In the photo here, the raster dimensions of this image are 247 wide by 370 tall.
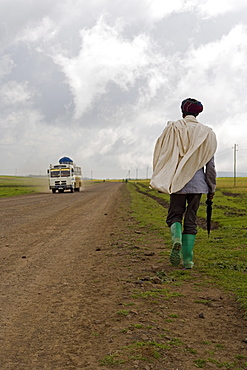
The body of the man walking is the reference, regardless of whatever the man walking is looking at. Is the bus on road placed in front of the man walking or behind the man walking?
in front

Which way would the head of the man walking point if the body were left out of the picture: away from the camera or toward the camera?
away from the camera

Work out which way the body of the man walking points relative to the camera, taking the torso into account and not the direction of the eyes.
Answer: away from the camera
